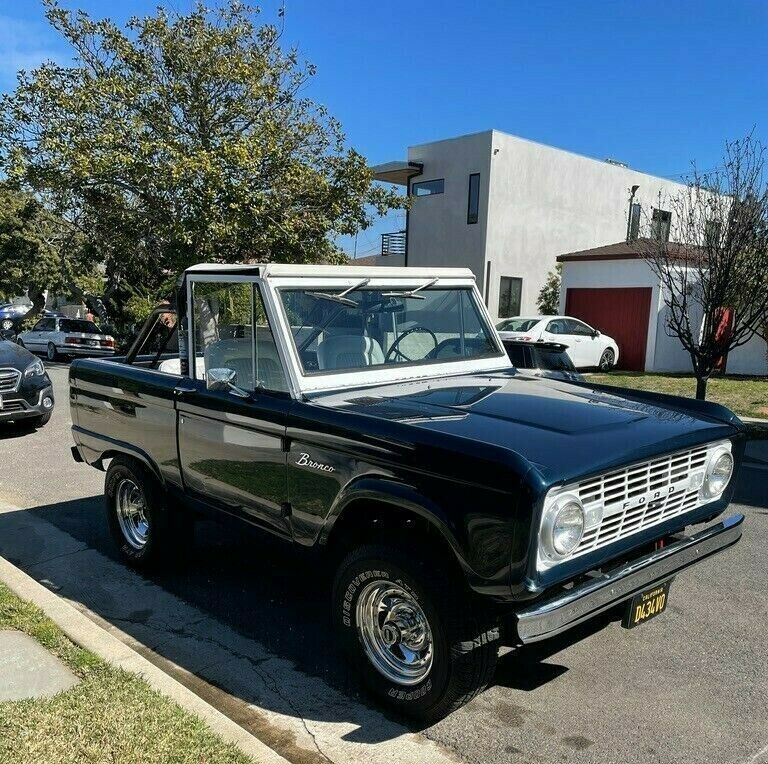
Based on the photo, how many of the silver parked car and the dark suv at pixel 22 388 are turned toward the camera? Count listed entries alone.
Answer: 1

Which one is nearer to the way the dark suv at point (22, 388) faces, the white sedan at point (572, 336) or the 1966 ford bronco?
the 1966 ford bronco

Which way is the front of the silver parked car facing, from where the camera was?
facing away from the viewer and to the left of the viewer

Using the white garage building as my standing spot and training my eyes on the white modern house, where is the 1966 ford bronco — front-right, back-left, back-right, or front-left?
back-left

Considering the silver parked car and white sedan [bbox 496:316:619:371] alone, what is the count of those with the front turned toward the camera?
0

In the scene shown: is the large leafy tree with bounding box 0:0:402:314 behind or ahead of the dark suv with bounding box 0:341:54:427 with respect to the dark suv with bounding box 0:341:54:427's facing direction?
behind

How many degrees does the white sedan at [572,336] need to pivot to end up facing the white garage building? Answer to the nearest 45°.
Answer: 0° — it already faces it
